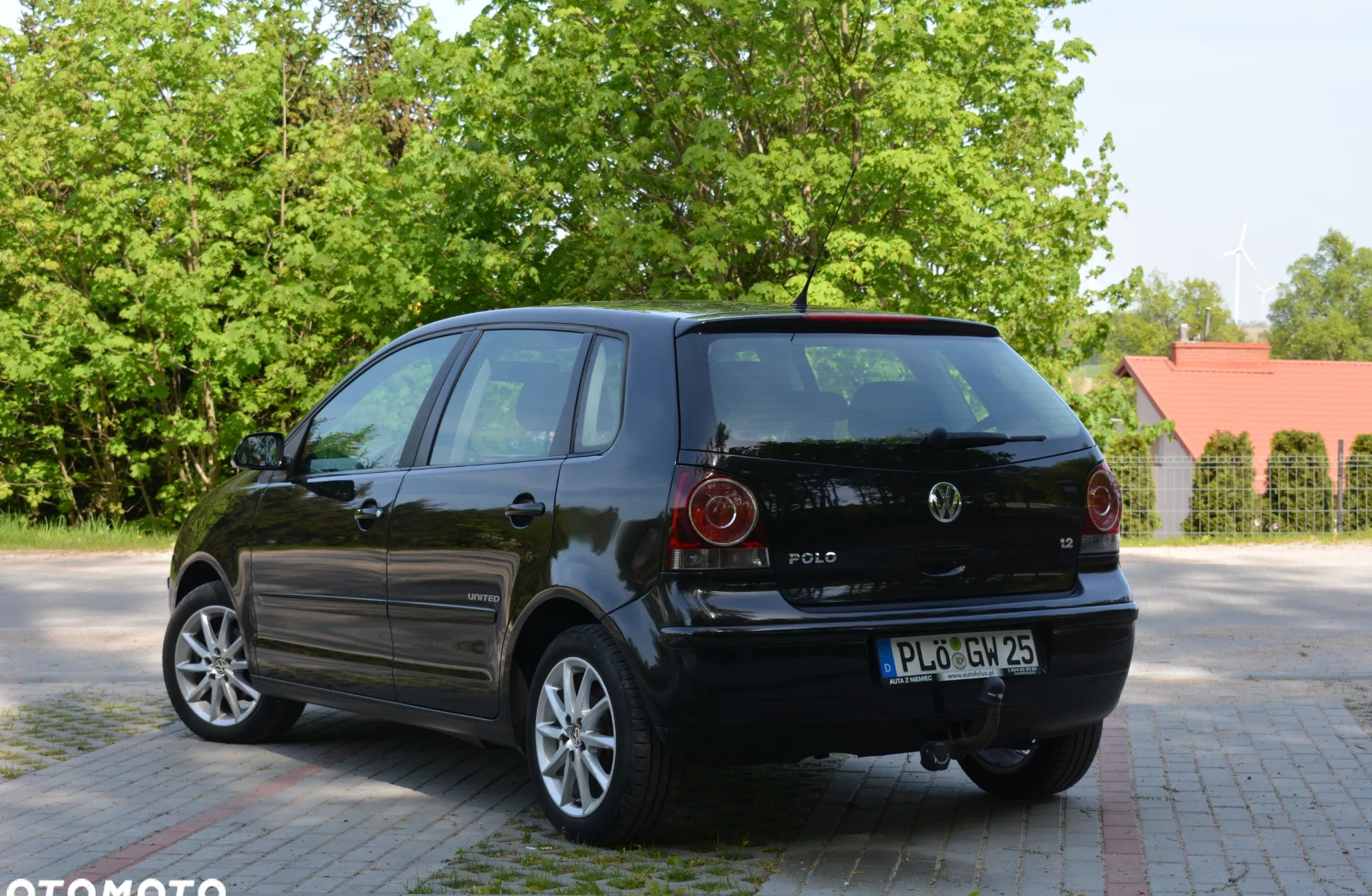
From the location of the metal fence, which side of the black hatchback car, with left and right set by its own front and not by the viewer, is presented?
right

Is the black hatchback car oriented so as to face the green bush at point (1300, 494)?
no

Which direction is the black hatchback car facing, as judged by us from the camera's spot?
facing away from the viewer and to the left of the viewer

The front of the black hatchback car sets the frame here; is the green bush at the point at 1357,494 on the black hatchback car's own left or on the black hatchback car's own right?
on the black hatchback car's own right

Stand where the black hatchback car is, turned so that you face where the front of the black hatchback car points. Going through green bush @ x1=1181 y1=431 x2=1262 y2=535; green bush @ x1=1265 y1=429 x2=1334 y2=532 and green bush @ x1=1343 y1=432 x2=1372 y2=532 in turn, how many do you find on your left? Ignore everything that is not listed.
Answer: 0

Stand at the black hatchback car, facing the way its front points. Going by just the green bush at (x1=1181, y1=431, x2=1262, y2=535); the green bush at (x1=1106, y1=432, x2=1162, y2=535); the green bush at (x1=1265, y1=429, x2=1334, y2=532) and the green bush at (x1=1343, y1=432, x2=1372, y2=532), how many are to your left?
0

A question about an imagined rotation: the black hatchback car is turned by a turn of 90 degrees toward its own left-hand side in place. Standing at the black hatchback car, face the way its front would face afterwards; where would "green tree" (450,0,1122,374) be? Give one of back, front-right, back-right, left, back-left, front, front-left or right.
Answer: back-right

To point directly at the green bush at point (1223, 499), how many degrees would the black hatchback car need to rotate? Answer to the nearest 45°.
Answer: approximately 90° to its right

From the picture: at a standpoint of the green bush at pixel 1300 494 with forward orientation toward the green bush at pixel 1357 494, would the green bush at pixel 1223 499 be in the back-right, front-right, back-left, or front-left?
back-right

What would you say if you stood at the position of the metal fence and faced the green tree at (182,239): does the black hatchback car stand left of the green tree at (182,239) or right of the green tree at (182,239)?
left

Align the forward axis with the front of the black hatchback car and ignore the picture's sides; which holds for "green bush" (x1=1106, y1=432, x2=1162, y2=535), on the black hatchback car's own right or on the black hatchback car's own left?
on the black hatchback car's own right
